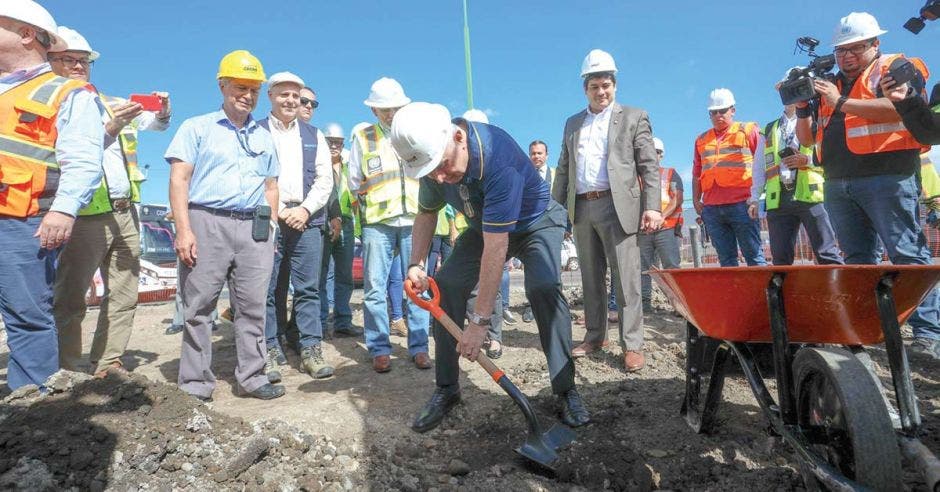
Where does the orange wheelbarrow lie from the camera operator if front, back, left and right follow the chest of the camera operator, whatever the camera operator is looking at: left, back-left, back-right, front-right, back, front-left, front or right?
front-left

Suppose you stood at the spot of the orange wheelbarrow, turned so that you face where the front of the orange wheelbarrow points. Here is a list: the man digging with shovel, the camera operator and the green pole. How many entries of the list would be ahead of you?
0

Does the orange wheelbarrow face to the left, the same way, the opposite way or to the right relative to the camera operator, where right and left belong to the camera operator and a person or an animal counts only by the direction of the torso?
to the left

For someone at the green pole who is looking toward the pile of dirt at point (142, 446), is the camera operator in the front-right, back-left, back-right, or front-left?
front-left

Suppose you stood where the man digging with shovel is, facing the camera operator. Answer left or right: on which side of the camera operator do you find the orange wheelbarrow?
right

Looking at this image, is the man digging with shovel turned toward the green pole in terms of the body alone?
no

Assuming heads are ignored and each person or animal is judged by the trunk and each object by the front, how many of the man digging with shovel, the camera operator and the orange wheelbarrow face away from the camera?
0

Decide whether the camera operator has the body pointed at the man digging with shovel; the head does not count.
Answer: yes

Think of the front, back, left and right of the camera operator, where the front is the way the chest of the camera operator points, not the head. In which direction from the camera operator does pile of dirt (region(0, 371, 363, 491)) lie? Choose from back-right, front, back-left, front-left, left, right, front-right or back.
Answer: front

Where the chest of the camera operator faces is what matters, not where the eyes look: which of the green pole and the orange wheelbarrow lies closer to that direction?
the orange wheelbarrow

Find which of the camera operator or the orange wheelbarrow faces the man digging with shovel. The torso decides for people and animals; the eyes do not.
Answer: the camera operator

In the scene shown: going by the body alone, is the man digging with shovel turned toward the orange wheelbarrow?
no

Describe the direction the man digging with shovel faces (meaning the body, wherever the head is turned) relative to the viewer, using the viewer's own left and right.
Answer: facing the viewer and to the left of the viewer

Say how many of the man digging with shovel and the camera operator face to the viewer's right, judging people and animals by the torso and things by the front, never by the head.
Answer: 0

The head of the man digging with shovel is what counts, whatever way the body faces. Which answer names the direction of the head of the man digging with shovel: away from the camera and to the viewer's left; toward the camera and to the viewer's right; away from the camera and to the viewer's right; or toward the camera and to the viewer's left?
toward the camera and to the viewer's left

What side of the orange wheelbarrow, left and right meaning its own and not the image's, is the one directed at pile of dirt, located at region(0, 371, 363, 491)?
right

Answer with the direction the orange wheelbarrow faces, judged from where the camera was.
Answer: facing the viewer and to the right of the viewer
